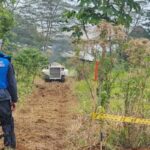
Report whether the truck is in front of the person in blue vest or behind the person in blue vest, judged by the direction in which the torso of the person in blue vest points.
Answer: in front

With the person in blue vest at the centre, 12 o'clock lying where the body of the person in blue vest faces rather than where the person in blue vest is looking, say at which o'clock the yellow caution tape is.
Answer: The yellow caution tape is roughly at 3 o'clock from the person in blue vest.
